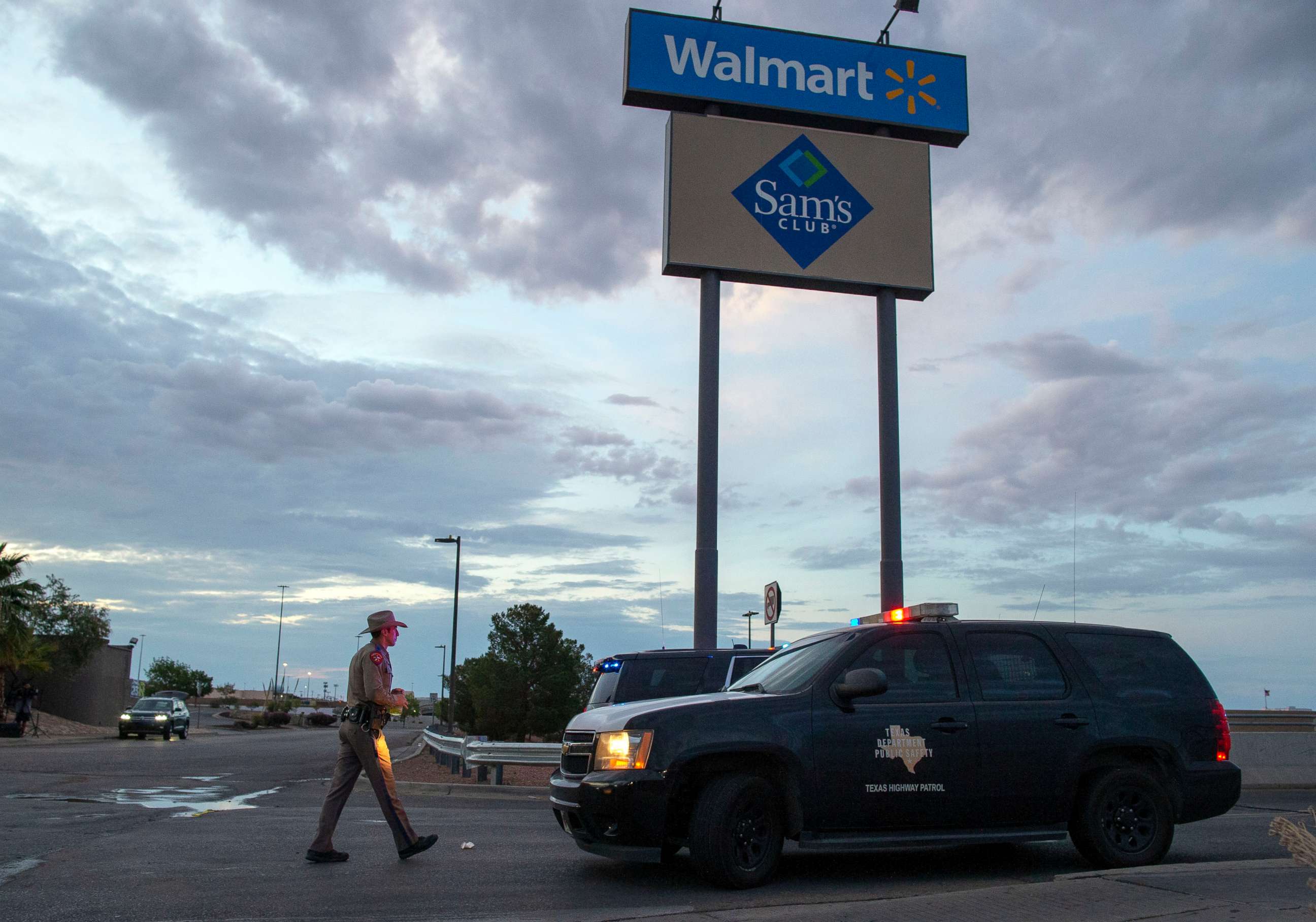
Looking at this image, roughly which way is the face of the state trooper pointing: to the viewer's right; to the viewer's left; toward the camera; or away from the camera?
to the viewer's right

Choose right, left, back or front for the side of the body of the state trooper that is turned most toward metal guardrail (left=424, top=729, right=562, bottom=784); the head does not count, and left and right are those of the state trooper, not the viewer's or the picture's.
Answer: left

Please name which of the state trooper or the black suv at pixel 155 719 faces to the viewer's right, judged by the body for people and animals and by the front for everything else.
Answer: the state trooper

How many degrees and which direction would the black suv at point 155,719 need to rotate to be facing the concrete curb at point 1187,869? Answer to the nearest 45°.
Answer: approximately 45° to its left

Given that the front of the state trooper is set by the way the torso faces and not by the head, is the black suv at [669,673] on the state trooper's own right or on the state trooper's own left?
on the state trooper's own left

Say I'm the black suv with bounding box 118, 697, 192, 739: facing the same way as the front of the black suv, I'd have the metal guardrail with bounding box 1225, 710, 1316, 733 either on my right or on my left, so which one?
on my left

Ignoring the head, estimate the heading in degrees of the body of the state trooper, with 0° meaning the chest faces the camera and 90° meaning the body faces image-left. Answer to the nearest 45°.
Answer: approximately 270°

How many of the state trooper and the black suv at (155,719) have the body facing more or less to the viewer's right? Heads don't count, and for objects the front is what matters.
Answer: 1

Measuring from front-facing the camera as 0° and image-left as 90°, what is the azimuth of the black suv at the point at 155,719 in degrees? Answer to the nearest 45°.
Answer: approximately 45°

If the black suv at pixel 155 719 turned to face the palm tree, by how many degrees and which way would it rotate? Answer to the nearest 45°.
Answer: approximately 90° to its right
